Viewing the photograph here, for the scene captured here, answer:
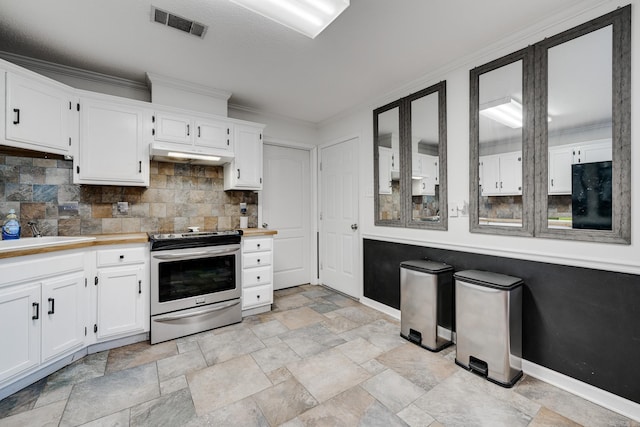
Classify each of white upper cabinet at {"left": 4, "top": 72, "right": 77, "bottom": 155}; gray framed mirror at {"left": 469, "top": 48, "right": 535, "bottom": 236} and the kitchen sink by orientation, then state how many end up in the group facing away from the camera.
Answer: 0

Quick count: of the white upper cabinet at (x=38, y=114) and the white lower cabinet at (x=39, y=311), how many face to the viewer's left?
0

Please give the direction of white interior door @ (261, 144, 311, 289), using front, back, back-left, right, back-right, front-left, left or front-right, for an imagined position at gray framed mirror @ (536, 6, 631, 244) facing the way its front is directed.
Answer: front-right

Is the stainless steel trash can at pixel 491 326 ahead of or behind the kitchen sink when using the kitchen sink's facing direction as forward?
ahead

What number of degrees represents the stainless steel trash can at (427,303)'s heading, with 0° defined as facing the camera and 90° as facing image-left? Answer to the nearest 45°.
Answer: approximately 45°

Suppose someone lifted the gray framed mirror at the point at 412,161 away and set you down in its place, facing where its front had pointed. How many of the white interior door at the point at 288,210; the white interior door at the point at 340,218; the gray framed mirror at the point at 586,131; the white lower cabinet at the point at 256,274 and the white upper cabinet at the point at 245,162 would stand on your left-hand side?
1

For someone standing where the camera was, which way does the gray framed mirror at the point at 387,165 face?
facing the viewer and to the left of the viewer

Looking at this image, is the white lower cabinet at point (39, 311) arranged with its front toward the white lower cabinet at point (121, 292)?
no

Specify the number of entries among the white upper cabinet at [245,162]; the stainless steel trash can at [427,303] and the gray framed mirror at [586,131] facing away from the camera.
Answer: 0

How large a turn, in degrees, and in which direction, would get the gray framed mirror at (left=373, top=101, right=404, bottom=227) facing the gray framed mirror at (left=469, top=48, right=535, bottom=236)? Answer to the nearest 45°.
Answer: approximately 90° to its left

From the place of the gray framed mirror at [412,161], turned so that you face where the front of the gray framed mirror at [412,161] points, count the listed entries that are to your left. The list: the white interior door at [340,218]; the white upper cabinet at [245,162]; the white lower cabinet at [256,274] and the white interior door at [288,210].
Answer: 0

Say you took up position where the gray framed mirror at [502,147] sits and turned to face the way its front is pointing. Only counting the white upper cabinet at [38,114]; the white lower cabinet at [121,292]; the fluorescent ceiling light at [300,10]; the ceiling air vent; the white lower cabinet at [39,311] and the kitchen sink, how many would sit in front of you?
6

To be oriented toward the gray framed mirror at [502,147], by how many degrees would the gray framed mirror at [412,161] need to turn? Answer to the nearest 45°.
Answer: approximately 90° to its left

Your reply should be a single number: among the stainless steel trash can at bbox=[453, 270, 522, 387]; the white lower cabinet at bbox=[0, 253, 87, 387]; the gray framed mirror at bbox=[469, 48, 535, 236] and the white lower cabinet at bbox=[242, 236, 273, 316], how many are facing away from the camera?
0

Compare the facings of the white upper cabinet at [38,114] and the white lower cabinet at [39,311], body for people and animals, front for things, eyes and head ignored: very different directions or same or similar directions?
same or similar directions

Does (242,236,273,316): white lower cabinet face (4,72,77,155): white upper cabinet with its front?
no

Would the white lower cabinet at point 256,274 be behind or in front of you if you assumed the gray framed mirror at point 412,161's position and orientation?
in front

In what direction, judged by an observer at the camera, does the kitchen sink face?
facing the viewer and to the right of the viewer

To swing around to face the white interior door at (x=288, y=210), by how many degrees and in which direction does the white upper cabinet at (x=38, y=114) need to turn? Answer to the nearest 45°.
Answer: approximately 45° to its left

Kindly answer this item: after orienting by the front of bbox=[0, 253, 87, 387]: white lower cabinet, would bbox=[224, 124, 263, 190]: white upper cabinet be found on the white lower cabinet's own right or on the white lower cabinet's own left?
on the white lower cabinet's own left
